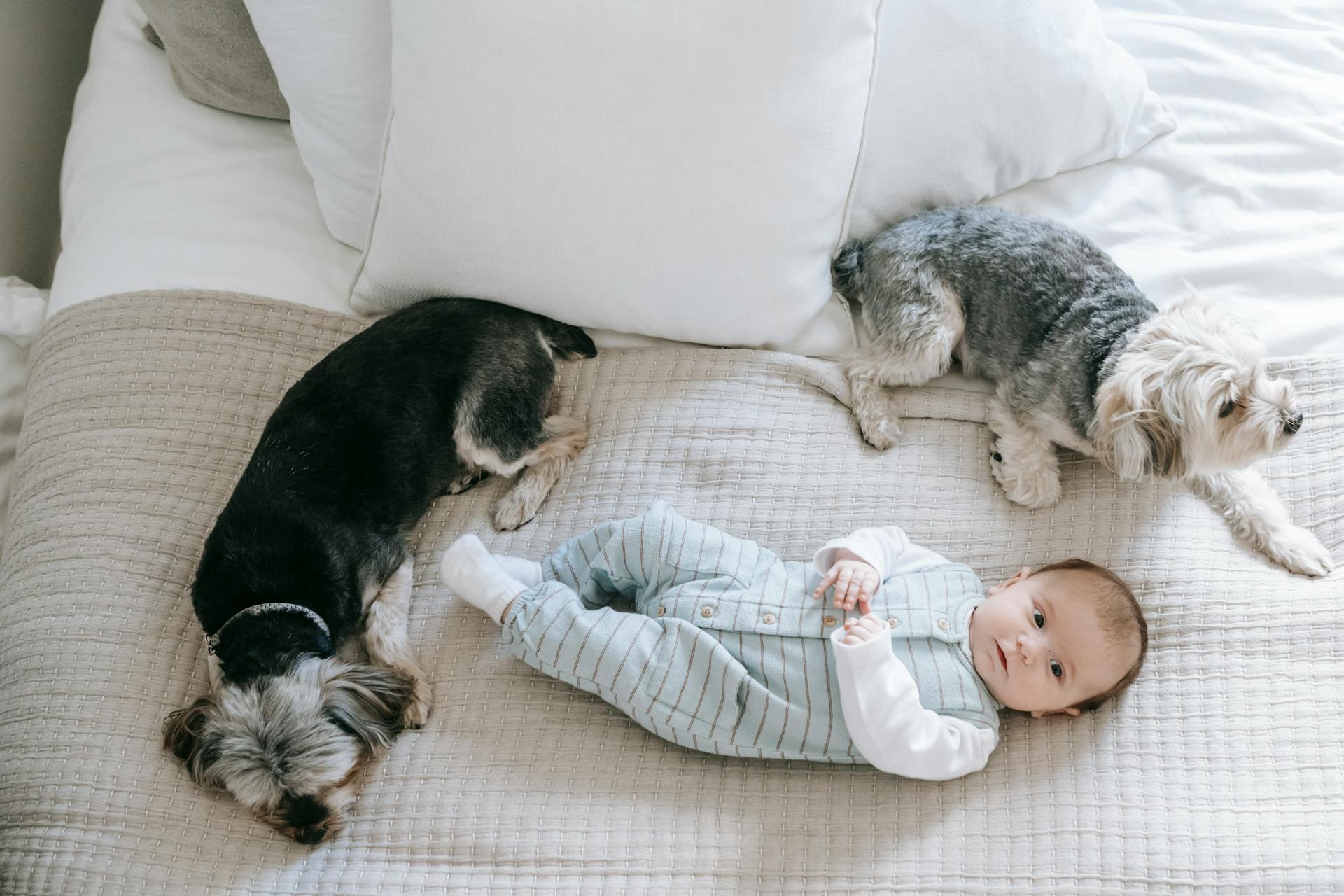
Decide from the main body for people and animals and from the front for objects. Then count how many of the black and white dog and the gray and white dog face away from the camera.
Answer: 0

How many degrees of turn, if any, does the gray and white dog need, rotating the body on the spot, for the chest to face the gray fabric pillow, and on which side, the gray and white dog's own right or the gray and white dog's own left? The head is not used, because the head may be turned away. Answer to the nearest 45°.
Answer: approximately 135° to the gray and white dog's own right

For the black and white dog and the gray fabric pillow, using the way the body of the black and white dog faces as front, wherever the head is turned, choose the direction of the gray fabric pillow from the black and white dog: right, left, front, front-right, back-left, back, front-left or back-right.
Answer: back-right

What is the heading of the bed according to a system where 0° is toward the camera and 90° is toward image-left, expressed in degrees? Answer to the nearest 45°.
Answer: approximately 0°

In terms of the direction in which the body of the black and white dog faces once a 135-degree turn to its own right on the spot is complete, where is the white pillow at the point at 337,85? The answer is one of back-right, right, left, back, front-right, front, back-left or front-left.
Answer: front

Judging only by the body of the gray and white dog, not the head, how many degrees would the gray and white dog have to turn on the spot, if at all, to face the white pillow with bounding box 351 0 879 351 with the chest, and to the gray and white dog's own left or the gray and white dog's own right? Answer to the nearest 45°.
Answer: approximately 135° to the gray and white dog's own right
